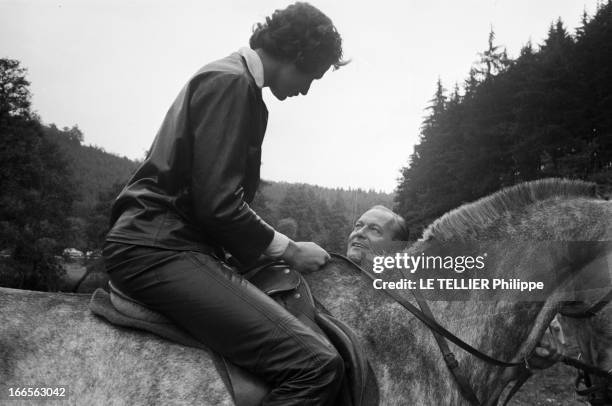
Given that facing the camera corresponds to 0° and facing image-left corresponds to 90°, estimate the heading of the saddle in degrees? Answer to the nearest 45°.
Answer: approximately 270°

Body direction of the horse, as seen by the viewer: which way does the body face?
to the viewer's right

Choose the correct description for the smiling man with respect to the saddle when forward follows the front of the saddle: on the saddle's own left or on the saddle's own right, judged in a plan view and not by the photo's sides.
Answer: on the saddle's own left

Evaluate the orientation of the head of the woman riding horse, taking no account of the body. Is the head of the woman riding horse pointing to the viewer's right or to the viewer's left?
to the viewer's right

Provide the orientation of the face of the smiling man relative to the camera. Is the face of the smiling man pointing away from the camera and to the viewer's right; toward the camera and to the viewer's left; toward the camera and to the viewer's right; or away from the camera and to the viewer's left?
toward the camera and to the viewer's left

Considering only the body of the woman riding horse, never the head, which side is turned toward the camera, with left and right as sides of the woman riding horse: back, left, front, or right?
right
